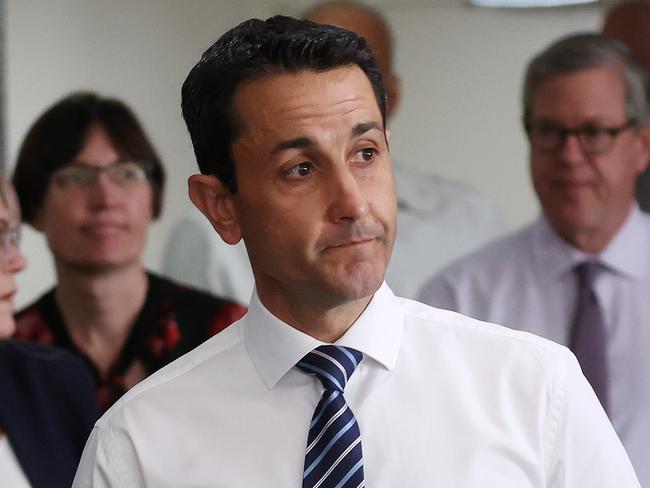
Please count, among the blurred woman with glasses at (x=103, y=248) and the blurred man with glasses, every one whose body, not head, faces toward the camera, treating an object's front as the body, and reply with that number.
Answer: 2

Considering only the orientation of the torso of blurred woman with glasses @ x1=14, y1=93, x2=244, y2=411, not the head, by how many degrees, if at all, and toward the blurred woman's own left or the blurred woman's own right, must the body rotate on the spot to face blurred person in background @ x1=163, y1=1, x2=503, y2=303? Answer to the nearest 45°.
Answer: approximately 90° to the blurred woman's own left

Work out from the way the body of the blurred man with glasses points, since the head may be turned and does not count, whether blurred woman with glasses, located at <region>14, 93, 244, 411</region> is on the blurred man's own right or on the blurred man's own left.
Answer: on the blurred man's own right

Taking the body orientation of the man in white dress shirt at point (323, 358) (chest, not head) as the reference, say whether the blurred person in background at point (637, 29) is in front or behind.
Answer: behind

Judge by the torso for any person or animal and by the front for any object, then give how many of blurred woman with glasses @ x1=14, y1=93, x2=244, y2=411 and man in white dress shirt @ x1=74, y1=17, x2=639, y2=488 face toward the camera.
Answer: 2

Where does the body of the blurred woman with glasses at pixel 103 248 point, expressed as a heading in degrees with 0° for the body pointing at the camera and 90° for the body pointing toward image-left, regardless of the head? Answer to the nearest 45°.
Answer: approximately 0°

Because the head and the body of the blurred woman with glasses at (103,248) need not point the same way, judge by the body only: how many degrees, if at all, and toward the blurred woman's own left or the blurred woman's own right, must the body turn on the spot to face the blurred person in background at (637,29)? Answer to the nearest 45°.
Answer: approximately 90° to the blurred woman's own left
